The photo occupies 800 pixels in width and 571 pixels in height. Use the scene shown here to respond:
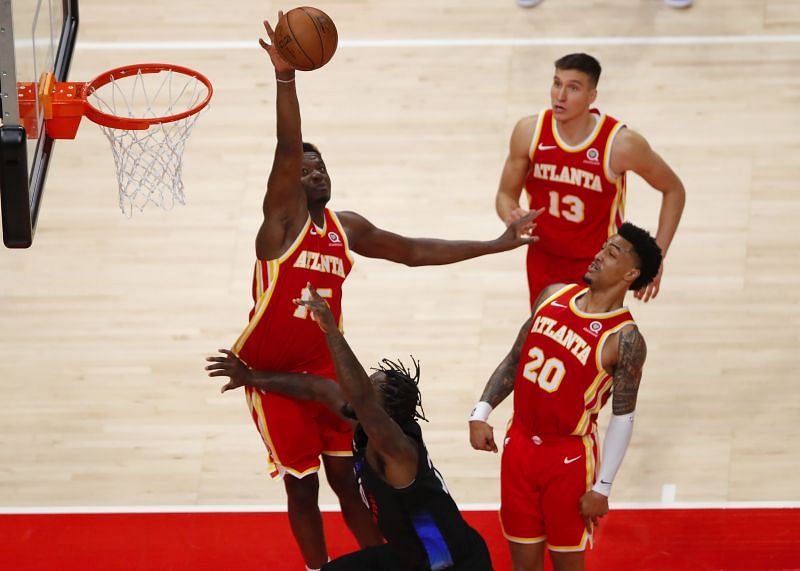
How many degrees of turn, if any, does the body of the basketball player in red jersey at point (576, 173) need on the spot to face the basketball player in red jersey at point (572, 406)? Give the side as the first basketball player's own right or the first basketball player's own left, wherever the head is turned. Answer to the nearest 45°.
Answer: approximately 45° to the first basketball player's own left

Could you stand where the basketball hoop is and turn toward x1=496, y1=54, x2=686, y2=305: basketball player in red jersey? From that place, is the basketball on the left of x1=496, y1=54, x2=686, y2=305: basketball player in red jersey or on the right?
right

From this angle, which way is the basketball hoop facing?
to the viewer's right

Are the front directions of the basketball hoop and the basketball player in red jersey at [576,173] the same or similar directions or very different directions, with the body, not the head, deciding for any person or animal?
very different directions

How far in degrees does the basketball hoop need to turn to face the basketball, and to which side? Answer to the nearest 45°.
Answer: approximately 45° to its right

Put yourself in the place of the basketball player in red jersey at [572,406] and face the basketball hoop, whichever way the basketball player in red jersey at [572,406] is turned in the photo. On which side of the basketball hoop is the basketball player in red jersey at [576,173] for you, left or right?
right
